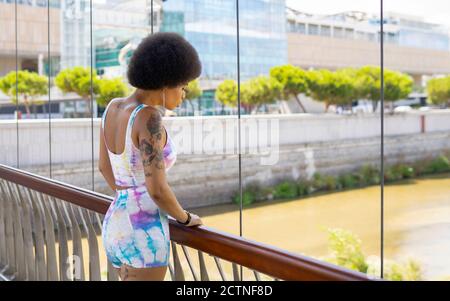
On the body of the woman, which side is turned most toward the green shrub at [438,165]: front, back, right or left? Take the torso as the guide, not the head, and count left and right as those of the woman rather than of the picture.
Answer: front

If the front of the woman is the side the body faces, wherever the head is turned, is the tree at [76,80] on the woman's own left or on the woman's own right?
on the woman's own left

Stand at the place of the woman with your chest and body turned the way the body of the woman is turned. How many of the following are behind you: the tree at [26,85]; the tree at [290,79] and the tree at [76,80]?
0

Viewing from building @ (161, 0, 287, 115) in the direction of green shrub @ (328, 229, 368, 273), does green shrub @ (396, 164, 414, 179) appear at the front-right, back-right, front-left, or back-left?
front-left

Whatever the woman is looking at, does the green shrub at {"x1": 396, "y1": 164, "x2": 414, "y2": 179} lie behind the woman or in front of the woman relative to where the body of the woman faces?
in front

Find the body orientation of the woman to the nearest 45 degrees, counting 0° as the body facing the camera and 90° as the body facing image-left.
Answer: approximately 225°

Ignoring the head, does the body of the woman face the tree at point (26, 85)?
no

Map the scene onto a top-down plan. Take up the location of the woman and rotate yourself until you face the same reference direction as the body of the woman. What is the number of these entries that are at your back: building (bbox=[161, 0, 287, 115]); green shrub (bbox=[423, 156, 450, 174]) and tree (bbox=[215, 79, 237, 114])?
0

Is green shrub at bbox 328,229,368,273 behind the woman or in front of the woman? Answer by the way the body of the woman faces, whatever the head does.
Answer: in front

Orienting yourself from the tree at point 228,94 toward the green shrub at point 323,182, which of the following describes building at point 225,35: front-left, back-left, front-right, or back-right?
back-left

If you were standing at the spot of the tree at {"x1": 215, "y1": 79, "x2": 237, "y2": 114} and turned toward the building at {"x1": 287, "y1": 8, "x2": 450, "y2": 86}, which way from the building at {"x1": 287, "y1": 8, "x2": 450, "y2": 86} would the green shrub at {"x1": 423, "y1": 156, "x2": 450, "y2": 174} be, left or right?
right
